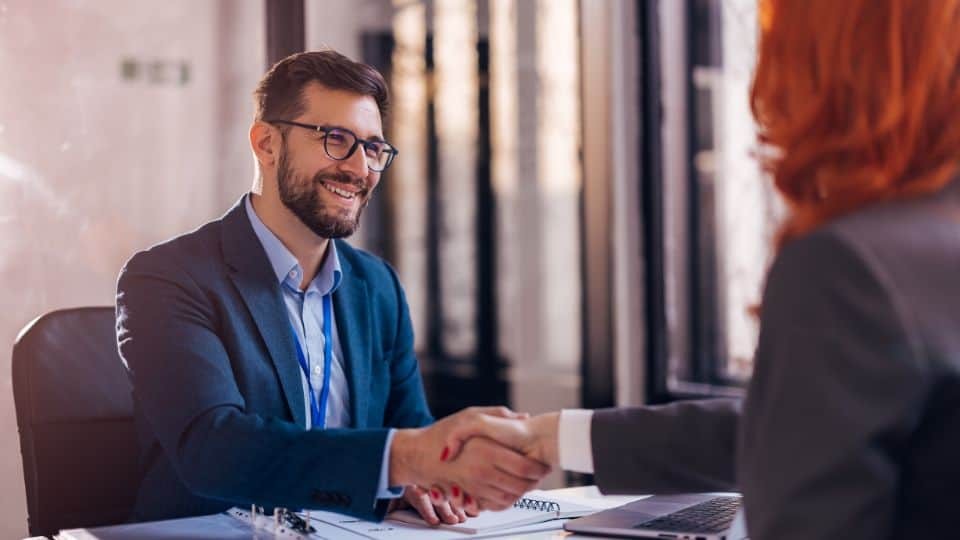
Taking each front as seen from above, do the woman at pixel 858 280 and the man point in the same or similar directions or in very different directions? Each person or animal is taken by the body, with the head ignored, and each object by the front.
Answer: very different directions

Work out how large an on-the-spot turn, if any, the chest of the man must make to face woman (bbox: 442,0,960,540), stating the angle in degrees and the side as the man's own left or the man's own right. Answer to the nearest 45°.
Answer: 0° — they already face them

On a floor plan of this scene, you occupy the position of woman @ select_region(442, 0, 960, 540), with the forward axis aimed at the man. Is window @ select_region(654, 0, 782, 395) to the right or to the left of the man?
right

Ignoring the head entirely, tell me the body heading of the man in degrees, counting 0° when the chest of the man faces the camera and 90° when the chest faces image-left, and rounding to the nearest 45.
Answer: approximately 315°

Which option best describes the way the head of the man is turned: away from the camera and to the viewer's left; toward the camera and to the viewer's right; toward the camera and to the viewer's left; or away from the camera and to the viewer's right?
toward the camera and to the viewer's right

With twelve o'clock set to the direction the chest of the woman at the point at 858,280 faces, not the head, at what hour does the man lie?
The man is roughly at 12 o'clock from the woman.

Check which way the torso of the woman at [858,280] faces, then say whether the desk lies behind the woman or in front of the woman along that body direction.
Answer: in front

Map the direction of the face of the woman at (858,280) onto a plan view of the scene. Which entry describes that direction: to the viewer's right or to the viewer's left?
to the viewer's left

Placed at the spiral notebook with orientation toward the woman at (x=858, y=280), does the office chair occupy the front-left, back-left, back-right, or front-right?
back-right

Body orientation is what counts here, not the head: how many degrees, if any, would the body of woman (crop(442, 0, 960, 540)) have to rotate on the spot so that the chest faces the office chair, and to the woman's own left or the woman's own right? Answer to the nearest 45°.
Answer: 0° — they already face it
